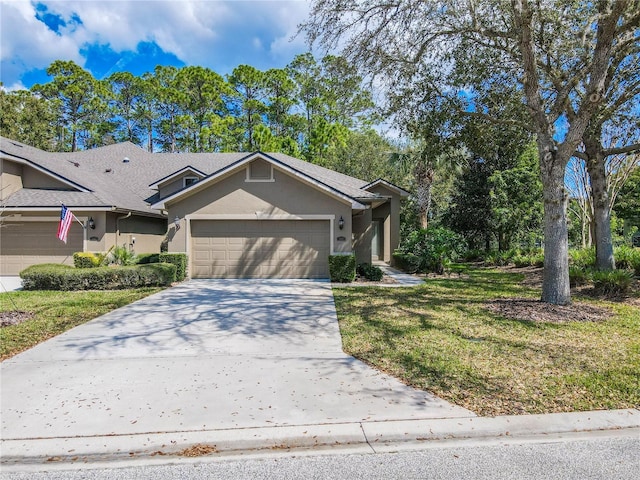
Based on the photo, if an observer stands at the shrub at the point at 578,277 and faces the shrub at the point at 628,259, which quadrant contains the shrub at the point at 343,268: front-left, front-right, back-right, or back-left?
back-left

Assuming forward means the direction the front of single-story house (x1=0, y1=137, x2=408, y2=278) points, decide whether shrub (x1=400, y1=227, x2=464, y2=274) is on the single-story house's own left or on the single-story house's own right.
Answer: on the single-story house's own left

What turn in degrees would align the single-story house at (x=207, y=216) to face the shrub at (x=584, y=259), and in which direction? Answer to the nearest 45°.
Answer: approximately 90° to its left

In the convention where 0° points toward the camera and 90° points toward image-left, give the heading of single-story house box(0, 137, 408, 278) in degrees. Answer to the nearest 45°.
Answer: approximately 0°

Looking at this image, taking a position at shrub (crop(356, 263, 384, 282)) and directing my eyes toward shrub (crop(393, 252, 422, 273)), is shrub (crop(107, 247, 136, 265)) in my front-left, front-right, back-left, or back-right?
back-left

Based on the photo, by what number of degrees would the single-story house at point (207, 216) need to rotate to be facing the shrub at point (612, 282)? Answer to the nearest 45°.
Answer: approximately 45° to its left
